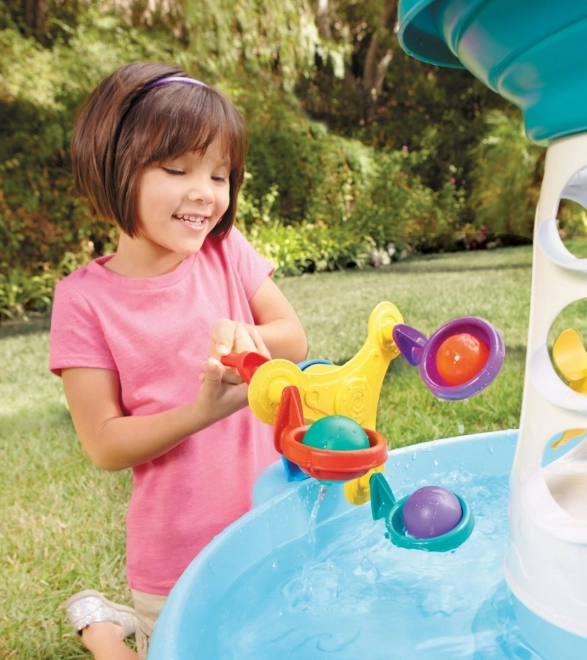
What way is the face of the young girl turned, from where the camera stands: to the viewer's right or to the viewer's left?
to the viewer's right

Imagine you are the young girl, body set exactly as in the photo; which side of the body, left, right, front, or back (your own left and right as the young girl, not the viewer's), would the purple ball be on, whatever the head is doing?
front

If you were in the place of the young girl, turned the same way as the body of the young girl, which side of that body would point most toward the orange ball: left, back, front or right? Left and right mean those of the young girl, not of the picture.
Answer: front

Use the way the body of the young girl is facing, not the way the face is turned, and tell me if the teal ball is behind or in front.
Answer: in front
